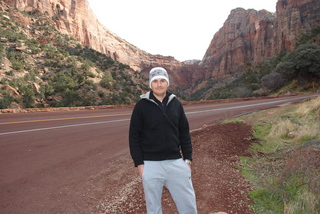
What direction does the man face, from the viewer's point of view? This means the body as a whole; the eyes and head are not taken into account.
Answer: toward the camera
